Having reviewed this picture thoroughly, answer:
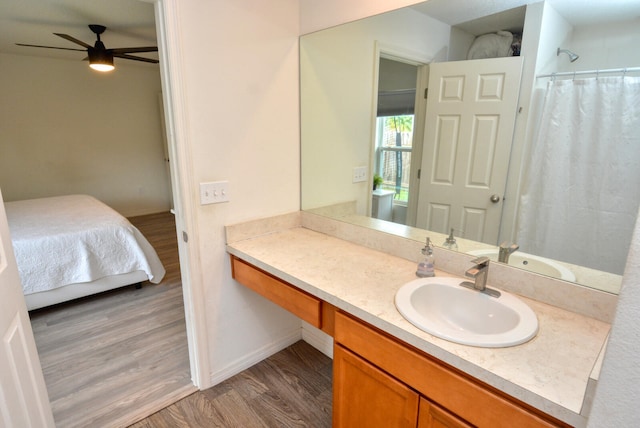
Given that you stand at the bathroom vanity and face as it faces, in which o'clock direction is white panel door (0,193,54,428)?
The white panel door is roughly at 1 o'clock from the bathroom vanity.

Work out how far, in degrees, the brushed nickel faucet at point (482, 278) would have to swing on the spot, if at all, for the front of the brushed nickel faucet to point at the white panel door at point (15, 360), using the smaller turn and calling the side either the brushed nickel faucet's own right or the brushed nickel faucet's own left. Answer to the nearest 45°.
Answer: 0° — it already faces it

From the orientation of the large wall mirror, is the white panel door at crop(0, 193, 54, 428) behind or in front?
in front

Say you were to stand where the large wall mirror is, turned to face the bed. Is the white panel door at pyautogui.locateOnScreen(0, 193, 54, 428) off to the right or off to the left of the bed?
left

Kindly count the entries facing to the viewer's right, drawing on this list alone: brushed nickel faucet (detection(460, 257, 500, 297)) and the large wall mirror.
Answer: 0

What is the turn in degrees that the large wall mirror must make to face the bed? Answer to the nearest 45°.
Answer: approximately 45° to its right

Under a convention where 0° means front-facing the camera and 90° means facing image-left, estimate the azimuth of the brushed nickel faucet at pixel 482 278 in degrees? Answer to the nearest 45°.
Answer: approximately 45°

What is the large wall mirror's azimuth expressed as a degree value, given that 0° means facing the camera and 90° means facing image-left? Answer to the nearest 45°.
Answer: approximately 45°

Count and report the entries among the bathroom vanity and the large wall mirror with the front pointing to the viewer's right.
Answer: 0
